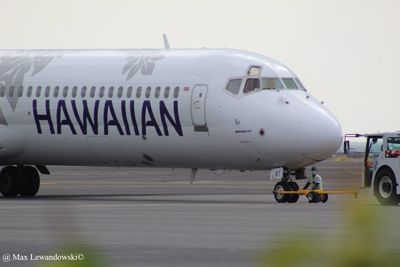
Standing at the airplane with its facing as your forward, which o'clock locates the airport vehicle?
The airport vehicle is roughly at 11 o'clock from the airplane.
